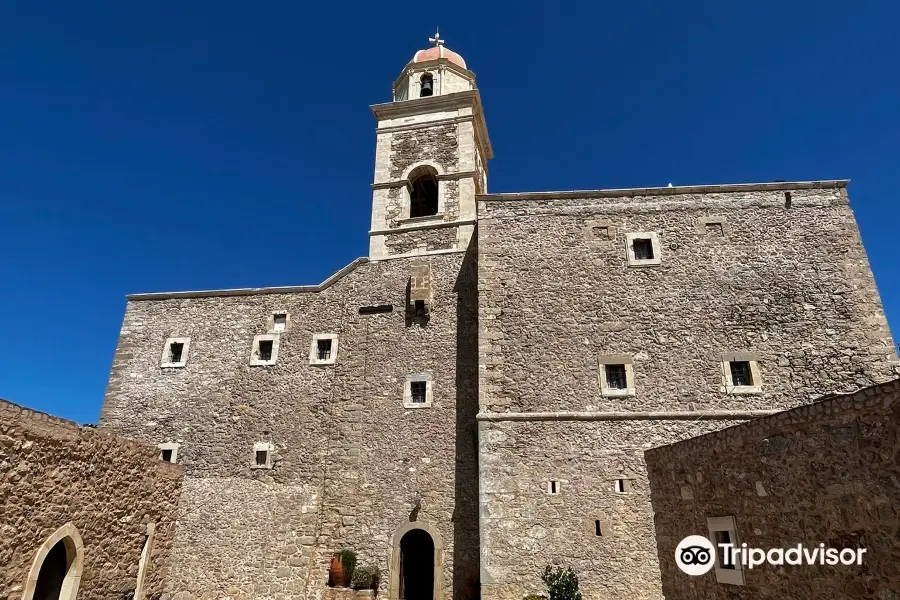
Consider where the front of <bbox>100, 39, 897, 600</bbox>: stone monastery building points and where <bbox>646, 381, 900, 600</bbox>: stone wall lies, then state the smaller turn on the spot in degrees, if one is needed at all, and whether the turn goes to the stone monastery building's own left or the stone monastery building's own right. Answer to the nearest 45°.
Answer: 0° — it already faces it

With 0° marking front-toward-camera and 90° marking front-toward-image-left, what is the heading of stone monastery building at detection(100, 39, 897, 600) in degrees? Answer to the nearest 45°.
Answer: approximately 0°

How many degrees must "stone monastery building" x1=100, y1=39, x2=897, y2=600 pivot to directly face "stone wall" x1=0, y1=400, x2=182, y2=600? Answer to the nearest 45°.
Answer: approximately 45° to its right
